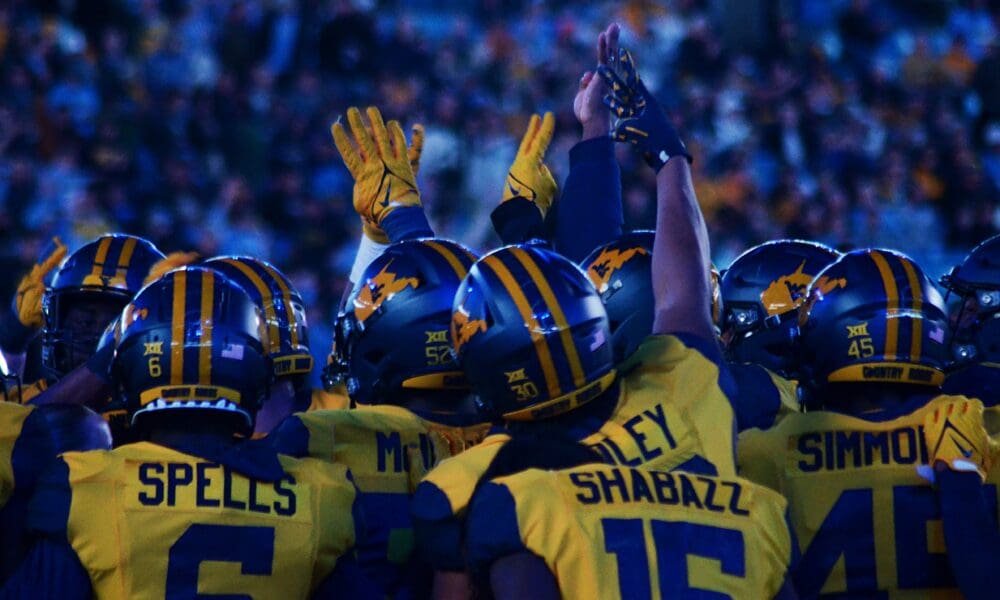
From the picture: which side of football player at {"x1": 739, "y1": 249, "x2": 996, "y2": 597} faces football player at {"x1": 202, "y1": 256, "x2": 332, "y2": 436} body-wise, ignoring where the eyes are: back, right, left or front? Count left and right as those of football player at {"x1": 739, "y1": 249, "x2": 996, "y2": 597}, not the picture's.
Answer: left

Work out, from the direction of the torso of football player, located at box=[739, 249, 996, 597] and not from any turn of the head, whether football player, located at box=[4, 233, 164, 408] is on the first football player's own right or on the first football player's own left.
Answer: on the first football player's own left

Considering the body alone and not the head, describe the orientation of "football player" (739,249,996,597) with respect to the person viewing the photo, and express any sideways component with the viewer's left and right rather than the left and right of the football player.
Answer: facing away from the viewer

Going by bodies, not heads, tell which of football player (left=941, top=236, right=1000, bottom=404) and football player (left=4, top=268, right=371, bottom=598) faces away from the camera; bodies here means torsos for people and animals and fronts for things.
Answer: football player (left=4, top=268, right=371, bottom=598)

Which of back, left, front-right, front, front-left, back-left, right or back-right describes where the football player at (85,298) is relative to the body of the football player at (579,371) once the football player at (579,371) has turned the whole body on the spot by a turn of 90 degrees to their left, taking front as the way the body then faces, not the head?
front-right

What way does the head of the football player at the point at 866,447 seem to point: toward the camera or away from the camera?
away from the camera

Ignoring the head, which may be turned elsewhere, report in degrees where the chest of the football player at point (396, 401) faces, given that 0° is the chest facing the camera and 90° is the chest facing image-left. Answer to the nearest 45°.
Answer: approximately 135°

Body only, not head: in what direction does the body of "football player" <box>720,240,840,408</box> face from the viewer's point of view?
to the viewer's left

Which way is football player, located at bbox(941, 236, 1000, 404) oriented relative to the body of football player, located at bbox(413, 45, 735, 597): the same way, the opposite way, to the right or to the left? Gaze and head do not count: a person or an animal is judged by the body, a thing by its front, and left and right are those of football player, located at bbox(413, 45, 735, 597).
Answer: to the left

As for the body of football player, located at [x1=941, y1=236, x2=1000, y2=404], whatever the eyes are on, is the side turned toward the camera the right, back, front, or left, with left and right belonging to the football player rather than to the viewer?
left

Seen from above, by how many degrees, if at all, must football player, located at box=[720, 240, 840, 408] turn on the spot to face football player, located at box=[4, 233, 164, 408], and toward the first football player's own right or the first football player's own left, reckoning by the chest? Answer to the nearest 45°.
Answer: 0° — they already face them

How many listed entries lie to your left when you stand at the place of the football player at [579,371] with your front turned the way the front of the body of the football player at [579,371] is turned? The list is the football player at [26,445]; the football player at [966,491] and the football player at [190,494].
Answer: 2

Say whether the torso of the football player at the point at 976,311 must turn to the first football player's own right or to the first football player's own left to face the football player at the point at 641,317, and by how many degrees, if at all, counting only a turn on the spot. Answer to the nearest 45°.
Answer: approximately 45° to the first football player's own left

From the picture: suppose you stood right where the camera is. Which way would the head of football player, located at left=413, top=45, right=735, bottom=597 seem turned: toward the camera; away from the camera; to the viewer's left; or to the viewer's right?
away from the camera

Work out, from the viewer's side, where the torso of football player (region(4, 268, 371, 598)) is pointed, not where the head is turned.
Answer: away from the camera

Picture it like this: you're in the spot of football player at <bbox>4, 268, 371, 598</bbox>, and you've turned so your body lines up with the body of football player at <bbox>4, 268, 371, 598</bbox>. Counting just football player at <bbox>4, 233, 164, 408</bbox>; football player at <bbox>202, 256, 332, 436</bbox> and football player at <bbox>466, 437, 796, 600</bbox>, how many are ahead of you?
2

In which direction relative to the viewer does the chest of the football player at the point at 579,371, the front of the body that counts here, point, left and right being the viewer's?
facing away from the viewer

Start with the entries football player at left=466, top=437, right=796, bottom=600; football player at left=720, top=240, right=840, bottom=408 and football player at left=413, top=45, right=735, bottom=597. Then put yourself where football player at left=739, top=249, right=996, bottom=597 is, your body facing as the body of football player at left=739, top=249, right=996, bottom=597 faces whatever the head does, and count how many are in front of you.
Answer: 1
